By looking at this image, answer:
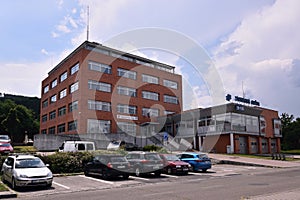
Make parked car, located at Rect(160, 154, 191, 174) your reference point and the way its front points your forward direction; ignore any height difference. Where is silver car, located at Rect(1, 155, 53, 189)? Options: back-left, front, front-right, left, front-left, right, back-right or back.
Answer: right

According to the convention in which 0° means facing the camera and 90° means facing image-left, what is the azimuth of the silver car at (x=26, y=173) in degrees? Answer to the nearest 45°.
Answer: approximately 315°

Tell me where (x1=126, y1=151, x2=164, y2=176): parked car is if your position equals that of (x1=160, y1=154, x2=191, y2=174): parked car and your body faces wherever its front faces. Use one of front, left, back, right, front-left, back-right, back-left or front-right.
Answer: right

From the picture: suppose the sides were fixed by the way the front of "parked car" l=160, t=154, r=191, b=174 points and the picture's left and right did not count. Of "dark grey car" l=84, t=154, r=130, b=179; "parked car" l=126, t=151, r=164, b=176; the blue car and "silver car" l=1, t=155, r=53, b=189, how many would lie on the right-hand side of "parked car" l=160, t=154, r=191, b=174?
3

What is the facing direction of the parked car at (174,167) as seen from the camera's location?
facing the viewer and to the right of the viewer
